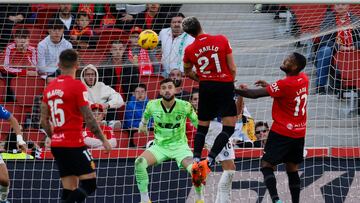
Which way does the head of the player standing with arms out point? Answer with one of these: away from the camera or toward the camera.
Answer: away from the camera

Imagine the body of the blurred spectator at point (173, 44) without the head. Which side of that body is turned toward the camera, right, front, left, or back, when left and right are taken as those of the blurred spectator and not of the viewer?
front

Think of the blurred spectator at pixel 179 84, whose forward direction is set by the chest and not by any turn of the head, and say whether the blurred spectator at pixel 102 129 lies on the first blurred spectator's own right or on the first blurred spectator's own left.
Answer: on the first blurred spectator's own right

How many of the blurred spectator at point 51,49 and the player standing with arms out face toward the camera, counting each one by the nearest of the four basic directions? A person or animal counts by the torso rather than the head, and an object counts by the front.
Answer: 1

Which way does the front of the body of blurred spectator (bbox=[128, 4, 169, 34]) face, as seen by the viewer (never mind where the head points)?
toward the camera

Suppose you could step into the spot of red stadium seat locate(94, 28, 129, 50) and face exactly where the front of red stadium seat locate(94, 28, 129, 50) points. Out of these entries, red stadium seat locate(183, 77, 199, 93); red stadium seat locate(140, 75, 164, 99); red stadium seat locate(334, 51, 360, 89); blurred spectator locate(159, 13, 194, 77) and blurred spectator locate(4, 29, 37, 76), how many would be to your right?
1

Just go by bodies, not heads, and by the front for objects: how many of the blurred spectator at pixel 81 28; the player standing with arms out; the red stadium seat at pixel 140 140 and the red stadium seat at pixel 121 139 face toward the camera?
3

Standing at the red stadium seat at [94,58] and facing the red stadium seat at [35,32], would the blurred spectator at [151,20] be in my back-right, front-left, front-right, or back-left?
back-right

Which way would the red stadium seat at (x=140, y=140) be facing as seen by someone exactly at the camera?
facing the viewer
